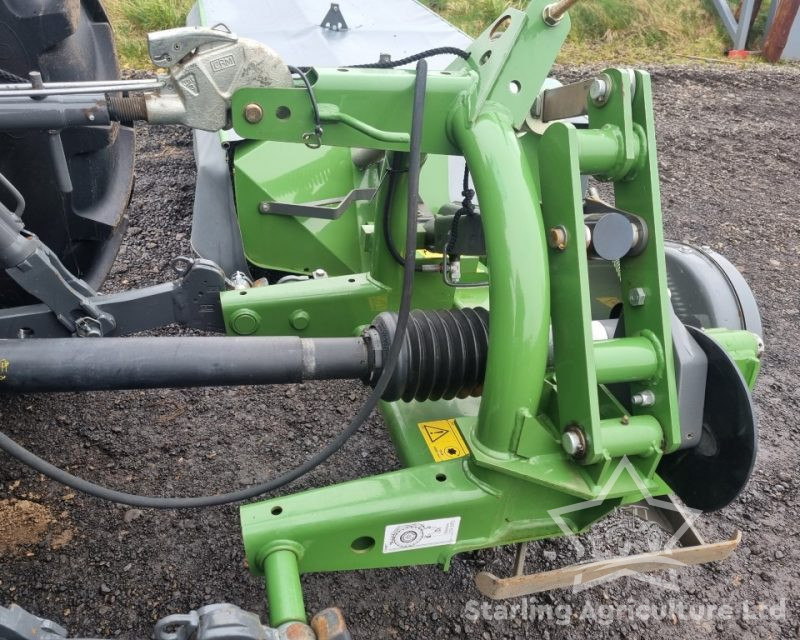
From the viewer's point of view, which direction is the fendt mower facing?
to the viewer's left

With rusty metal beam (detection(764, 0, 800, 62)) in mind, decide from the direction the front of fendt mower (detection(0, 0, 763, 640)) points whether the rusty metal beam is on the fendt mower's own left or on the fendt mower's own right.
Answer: on the fendt mower's own right
